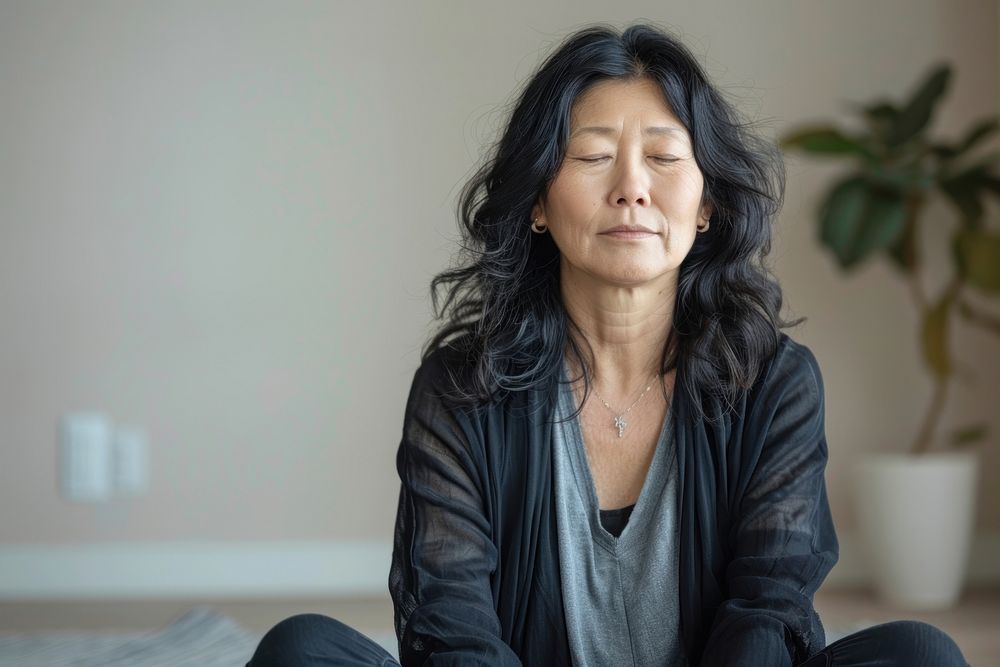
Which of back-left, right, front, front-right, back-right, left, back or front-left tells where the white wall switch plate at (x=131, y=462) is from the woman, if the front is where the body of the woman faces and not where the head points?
back-right

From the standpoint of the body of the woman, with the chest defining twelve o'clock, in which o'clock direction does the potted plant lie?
The potted plant is roughly at 7 o'clock from the woman.

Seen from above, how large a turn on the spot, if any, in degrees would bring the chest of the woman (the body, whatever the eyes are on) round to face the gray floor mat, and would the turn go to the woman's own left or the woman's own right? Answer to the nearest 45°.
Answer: approximately 135° to the woman's own right

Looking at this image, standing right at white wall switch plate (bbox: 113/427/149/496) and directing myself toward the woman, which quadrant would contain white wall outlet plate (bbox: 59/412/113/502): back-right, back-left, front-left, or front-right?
back-right

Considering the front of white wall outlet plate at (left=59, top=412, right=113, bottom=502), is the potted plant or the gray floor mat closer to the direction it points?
the gray floor mat

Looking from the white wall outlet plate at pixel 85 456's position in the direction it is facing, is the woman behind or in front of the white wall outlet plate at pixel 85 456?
in front

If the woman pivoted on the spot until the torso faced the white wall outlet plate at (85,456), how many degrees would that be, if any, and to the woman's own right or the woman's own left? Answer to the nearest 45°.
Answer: approximately 135° to the woman's own right

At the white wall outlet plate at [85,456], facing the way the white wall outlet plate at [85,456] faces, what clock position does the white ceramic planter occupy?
The white ceramic planter is roughly at 10 o'clock from the white wall outlet plate.

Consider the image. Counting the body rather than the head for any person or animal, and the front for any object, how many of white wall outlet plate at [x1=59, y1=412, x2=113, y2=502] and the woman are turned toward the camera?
2

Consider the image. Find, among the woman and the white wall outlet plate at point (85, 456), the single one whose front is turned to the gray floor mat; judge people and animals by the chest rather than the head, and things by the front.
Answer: the white wall outlet plate

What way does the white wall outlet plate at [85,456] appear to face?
toward the camera

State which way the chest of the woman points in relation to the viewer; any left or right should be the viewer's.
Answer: facing the viewer
